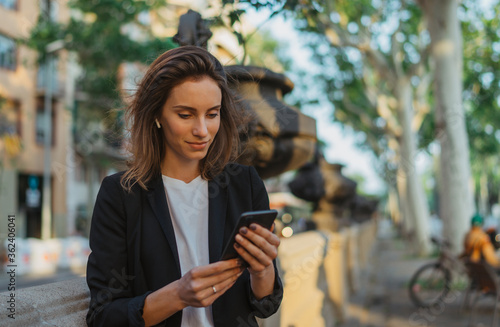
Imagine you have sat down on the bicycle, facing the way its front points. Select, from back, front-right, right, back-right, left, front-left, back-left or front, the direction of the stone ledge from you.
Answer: left

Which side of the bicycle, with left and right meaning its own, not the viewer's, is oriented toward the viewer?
left

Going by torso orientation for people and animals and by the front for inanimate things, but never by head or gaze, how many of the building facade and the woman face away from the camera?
0

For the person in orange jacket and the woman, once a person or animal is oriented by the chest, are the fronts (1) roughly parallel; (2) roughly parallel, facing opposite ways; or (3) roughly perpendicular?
roughly perpendicular

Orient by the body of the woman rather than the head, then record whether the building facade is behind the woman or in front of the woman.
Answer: behind

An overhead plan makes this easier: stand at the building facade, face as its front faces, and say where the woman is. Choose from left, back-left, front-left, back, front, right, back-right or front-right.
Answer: front-right

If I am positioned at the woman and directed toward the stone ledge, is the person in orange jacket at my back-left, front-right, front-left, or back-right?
back-right

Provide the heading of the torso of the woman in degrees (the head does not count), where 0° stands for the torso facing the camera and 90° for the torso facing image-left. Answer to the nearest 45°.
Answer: approximately 315°

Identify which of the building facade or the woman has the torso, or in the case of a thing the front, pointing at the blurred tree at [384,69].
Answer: the building facade

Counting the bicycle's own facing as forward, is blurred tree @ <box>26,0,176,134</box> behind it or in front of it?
in front

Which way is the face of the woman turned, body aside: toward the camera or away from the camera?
toward the camera

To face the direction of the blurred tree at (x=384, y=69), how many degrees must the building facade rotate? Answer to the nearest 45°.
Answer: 0° — it already faces it
